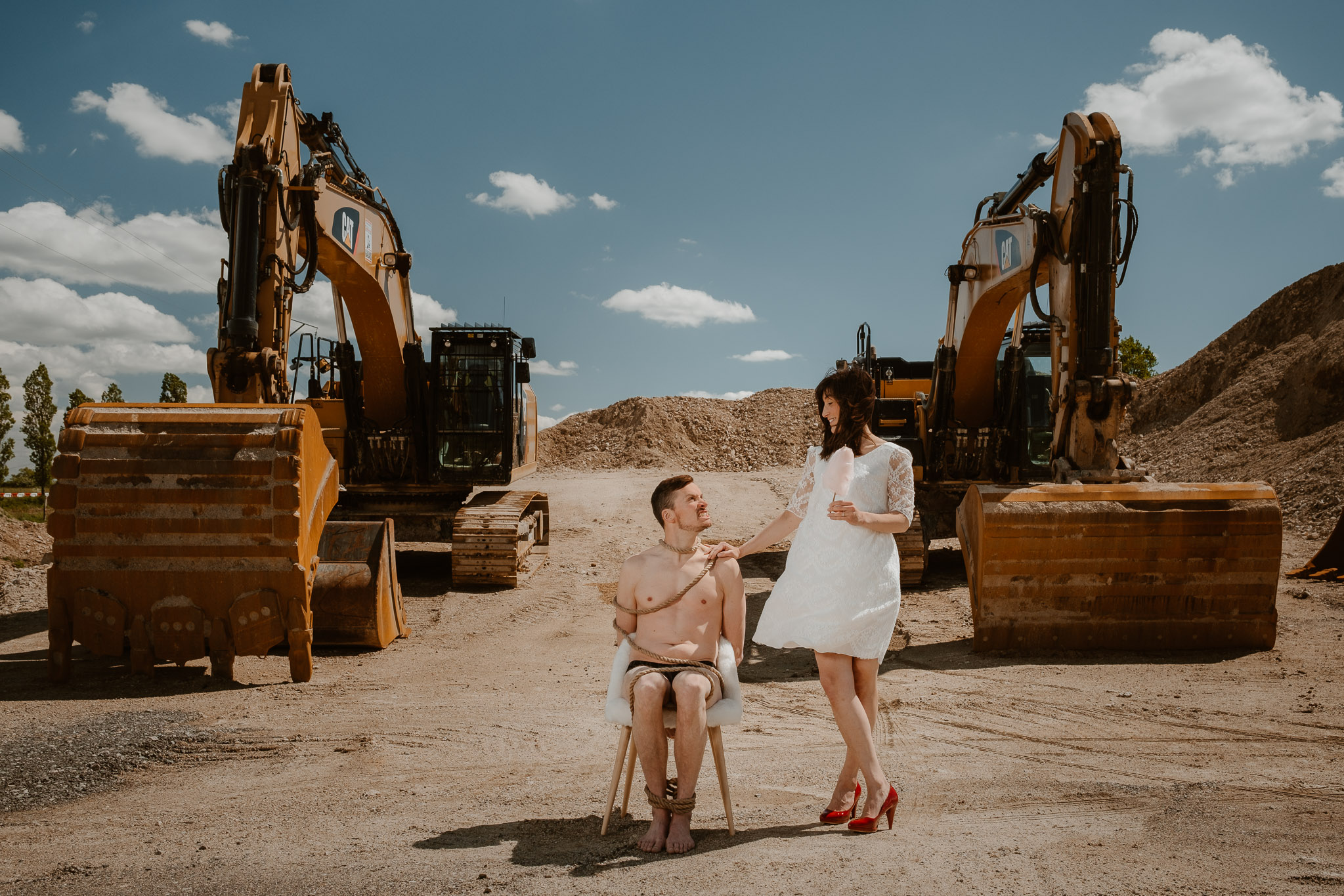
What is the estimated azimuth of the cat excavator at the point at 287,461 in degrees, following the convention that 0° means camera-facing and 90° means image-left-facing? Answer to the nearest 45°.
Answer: approximately 45°

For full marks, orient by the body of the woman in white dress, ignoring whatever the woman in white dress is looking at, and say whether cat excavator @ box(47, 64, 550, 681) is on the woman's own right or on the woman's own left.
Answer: on the woman's own right

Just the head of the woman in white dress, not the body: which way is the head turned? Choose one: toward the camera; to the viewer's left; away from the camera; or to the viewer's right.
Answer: to the viewer's left

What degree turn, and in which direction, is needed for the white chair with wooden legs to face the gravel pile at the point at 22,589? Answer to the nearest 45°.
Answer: approximately 135° to its right

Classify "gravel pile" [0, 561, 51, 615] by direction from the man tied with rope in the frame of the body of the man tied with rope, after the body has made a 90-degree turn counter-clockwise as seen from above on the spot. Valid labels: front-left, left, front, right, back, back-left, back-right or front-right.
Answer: back-left

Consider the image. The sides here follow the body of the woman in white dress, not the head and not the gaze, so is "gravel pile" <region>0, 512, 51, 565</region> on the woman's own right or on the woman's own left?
on the woman's own right

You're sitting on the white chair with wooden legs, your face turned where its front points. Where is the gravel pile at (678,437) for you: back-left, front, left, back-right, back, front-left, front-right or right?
back

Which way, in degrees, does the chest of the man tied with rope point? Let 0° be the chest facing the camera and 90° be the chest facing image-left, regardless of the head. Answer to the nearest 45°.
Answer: approximately 0°

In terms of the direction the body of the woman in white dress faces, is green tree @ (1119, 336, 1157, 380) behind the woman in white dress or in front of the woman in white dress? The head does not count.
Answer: behind

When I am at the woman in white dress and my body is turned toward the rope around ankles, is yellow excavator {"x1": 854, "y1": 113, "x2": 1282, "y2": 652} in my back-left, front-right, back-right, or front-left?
back-right

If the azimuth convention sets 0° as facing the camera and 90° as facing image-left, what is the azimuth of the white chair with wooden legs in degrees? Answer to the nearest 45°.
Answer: approximately 0°

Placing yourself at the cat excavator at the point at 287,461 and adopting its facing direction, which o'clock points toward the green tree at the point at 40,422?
The green tree is roughly at 4 o'clock from the cat excavator.

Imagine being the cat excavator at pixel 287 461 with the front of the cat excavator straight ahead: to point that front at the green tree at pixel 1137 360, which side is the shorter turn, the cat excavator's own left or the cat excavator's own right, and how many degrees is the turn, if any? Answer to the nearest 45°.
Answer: approximately 180°
